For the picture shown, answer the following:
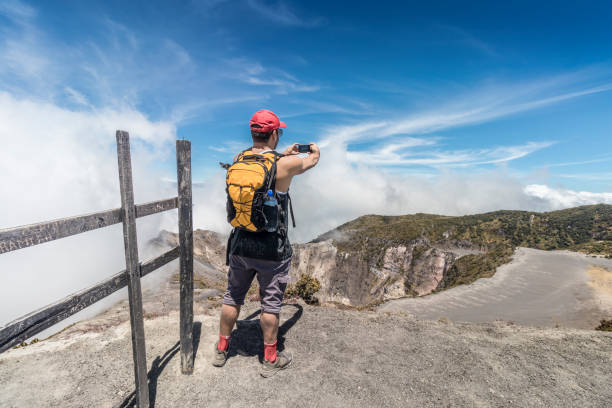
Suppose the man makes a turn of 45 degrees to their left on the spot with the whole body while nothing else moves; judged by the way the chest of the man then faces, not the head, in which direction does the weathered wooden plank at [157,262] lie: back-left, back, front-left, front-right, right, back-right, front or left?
left

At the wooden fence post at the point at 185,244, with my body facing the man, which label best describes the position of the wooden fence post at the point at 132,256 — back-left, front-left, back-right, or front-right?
back-right

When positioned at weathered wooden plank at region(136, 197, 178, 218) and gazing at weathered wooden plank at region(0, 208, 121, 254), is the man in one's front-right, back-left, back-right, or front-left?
back-left

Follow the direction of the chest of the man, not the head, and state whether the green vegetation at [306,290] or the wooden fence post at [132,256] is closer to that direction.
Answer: the green vegetation

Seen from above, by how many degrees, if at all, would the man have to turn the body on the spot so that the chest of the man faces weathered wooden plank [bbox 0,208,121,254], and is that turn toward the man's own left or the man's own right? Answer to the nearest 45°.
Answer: approximately 180°

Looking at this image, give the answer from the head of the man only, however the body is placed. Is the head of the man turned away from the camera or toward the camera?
away from the camera

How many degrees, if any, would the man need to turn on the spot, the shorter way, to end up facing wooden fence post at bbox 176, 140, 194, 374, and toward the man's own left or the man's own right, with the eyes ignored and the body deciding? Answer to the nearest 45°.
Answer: approximately 135° to the man's own left

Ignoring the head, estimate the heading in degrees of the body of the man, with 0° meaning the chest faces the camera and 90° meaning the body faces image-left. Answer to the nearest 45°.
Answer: approximately 225°
